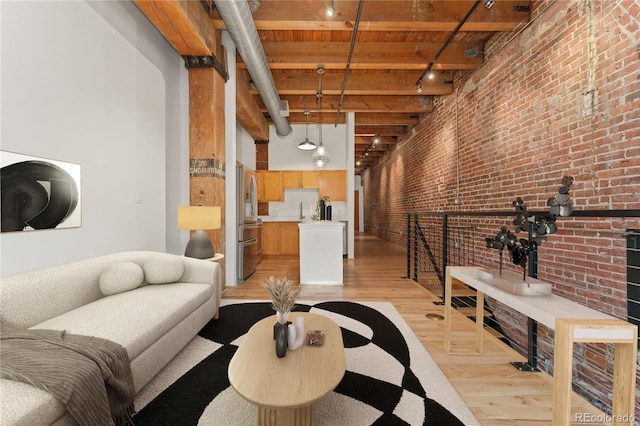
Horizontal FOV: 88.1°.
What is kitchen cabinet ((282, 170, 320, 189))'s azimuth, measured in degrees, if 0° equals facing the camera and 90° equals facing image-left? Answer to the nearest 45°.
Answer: approximately 0°

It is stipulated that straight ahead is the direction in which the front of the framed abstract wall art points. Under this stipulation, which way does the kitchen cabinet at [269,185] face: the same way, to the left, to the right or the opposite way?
to the right

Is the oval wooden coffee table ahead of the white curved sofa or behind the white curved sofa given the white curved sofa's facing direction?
ahead

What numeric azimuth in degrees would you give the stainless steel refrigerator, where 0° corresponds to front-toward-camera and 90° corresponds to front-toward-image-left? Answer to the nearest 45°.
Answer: approximately 270°

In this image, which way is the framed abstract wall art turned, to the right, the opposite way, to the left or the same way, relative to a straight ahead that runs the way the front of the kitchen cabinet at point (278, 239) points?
to the left

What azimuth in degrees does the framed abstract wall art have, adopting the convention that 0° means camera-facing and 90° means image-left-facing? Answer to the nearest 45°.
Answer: approximately 315°

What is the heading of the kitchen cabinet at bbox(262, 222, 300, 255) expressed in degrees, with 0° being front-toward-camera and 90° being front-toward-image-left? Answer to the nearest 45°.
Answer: approximately 0°

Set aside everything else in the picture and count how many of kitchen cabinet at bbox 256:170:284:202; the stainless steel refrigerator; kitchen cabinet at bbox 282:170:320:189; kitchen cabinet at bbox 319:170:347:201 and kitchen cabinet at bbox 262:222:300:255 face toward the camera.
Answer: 4

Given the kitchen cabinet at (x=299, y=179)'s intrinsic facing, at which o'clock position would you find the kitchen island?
The kitchen island is roughly at 12 o'clock from the kitchen cabinet.
